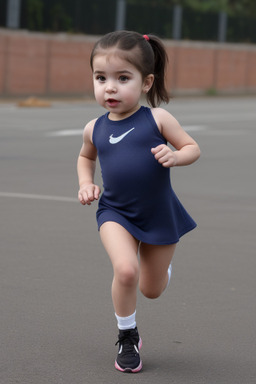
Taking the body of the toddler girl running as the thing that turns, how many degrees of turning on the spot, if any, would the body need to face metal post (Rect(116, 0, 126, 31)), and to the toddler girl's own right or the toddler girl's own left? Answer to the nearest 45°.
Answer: approximately 135° to the toddler girl's own right

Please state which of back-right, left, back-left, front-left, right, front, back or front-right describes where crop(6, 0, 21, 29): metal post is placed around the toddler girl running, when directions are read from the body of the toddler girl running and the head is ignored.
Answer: back-right

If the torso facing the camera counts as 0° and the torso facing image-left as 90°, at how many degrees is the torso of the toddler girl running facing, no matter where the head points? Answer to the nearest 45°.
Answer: approximately 45°
